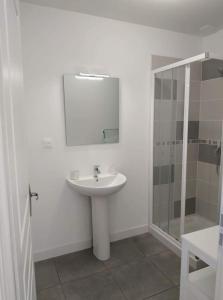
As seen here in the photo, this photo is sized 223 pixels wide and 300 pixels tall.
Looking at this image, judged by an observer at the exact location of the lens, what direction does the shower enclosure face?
facing the viewer and to the left of the viewer

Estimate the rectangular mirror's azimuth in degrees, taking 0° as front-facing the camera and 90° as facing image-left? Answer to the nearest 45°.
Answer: approximately 315°

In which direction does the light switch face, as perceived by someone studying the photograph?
facing the viewer

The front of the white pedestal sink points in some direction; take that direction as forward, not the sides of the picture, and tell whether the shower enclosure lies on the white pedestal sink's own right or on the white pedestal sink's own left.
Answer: on the white pedestal sink's own left

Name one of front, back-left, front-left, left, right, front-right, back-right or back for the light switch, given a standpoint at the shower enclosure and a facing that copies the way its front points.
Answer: front

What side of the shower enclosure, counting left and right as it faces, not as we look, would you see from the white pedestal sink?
front

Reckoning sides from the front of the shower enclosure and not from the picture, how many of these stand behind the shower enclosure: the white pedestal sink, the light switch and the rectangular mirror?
0

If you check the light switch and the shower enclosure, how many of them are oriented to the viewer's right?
0

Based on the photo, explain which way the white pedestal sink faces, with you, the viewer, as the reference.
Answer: facing the viewer and to the right of the viewer
